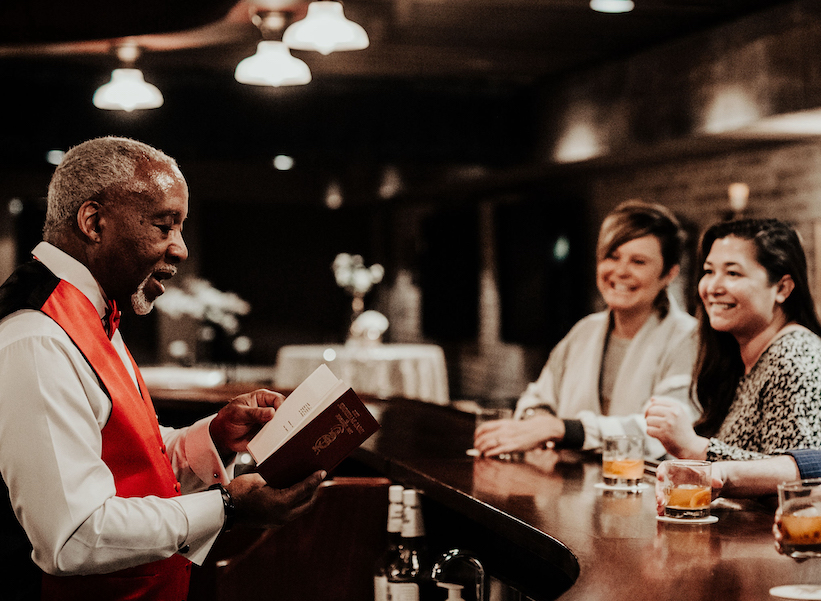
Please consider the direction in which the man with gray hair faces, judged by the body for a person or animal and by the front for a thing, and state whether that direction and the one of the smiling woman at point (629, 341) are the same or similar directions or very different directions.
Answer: very different directions

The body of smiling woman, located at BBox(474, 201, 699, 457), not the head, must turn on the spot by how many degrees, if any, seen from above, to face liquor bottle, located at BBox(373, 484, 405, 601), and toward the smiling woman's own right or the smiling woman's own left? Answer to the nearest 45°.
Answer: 0° — they already face it

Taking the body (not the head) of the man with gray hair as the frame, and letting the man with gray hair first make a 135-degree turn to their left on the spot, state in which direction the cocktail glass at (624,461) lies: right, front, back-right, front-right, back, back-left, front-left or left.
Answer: back-right

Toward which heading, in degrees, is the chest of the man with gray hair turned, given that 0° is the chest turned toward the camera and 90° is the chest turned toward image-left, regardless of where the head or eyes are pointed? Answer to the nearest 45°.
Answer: approximately 270°

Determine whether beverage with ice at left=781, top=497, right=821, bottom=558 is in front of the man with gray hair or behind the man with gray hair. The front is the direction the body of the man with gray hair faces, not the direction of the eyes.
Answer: in front

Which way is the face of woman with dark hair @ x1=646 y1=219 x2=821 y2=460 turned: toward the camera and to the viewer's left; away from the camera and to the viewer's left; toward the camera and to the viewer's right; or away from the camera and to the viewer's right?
toward the camera and to the viewer's left

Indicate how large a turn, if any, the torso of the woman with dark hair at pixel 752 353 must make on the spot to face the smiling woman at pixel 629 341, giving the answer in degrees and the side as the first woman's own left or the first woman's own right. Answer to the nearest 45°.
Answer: approximately 90° to the first woman's own right

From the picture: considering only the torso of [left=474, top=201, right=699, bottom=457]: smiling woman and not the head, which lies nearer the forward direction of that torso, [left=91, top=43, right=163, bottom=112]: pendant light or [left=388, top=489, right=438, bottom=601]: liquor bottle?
the liquor bottle

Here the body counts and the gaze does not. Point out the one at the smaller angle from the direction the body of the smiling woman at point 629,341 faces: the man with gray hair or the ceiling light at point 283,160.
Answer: the man with gray hair

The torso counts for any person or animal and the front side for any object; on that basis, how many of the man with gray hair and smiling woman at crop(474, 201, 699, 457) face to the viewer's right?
1

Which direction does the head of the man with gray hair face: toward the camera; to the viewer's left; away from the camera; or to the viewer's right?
to the viewer's right
